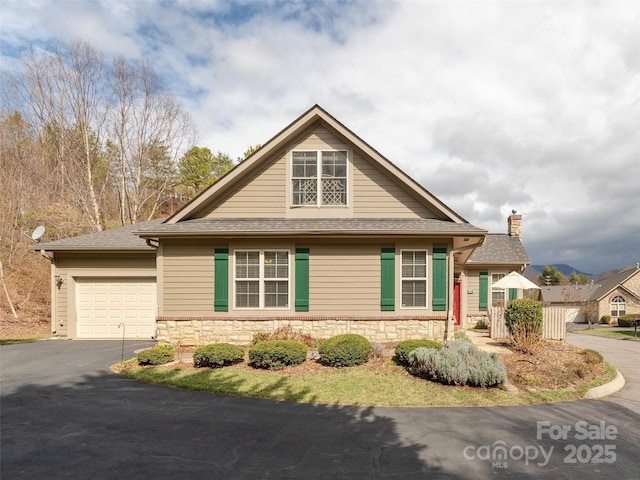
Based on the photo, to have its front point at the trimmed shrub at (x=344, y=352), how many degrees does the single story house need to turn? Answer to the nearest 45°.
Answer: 0° — it already faces it

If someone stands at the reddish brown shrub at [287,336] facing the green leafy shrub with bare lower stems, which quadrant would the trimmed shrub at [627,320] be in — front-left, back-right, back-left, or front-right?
front-left

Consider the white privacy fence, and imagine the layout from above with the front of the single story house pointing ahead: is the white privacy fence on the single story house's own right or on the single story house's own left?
on the single story house's own left

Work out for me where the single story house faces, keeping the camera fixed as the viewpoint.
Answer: facing the viewer

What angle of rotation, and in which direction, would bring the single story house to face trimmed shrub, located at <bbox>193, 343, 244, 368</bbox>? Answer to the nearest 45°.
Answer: approximately 45° to its right

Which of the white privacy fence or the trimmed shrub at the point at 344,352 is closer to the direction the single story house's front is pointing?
the trimmed shrub
